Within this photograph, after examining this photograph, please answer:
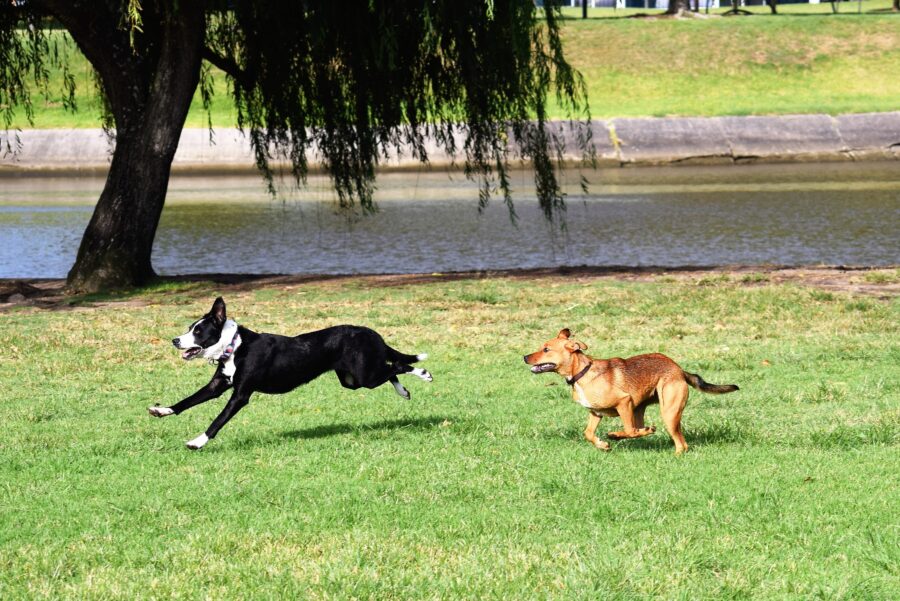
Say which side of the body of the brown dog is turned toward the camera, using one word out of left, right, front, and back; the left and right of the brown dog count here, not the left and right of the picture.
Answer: left

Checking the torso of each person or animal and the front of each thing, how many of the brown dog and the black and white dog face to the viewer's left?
2

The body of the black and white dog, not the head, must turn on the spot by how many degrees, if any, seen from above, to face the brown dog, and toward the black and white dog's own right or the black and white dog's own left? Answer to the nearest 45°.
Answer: approximately 135° to the black and white dog's own left

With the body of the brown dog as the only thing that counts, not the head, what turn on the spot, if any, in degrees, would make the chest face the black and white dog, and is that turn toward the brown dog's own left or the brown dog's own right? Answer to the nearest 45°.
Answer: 0° — it already faces it

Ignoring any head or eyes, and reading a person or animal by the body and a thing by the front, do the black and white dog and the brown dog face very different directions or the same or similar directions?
same or similar directions

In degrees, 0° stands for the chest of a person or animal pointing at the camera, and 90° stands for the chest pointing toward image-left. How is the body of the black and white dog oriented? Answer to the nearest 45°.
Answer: approximately 90°

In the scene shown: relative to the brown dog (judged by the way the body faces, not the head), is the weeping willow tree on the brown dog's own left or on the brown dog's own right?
on the brown dog's own right

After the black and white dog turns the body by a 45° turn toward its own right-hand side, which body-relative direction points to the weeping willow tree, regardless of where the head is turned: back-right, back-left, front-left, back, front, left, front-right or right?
front-right
